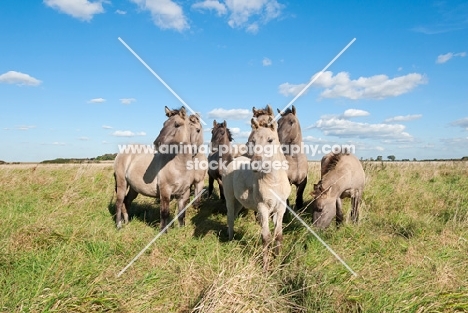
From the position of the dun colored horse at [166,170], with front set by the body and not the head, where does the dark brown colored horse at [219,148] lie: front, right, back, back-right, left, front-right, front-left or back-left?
left

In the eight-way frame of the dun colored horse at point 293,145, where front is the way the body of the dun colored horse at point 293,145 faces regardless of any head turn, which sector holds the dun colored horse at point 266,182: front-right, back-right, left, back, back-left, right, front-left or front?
front

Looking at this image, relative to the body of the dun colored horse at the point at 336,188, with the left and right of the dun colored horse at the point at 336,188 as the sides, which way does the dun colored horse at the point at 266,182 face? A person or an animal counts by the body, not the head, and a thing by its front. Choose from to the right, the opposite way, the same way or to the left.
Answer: to the left

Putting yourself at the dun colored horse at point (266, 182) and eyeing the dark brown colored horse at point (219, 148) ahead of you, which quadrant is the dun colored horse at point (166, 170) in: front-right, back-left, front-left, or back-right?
front-left

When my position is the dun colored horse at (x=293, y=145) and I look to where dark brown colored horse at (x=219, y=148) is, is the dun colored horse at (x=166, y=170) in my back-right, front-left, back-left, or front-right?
front-left

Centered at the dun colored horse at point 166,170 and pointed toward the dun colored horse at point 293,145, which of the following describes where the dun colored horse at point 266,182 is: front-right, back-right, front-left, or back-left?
front-right

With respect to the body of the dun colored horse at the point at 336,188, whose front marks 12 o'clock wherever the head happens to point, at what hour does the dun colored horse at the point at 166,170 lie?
the dun colored horse at the point at 166,170 is roughly at 1 o'clock from the dun colored horse at the point at 336,188.

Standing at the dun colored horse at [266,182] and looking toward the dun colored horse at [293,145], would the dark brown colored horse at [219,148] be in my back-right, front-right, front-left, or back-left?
front-left

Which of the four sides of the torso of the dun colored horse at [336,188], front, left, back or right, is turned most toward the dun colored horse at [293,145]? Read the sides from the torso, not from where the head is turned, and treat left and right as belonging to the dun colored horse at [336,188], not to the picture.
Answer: right

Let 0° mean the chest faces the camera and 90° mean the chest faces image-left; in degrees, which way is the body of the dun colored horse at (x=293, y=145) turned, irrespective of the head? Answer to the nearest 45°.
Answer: approximately 0°

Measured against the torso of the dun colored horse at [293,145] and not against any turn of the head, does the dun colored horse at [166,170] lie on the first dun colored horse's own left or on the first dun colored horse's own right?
on the first dun colored horse's own right

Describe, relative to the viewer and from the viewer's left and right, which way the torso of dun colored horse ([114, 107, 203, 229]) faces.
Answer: facing the viewer and to the right of the viewer

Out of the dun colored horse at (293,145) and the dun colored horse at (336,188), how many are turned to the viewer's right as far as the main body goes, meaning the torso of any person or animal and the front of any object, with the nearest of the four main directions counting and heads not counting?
0

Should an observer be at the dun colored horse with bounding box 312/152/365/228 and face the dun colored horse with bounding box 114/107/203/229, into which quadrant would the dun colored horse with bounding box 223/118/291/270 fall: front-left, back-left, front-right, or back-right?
front-left

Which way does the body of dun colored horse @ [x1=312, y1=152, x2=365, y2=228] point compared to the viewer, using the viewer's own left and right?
facing the viewer and to the left of the viewer
